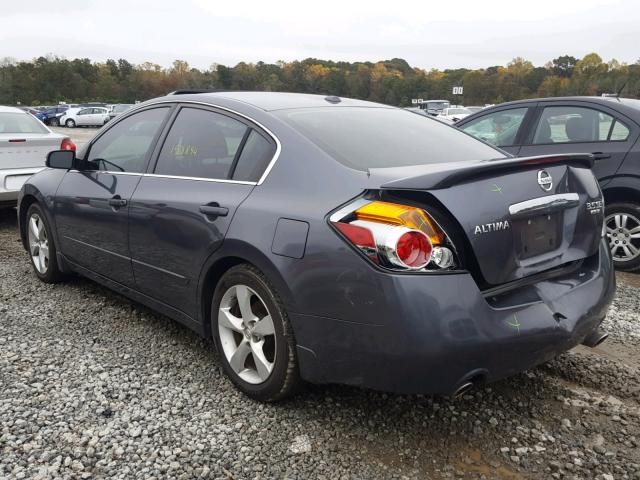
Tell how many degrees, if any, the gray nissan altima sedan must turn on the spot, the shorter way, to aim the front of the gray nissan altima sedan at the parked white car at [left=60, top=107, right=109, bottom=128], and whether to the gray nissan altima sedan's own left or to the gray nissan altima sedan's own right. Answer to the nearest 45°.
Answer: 0° — it already faces it

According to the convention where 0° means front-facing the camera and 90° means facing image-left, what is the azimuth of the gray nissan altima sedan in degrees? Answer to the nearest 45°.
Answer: approximately 135°

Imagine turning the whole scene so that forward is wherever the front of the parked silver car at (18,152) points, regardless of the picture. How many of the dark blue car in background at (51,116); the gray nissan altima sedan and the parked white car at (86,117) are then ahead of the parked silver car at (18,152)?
2

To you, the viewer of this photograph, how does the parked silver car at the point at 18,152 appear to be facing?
facing away from the viewer

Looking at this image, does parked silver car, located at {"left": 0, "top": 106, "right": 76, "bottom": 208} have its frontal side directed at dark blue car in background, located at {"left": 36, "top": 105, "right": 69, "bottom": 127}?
yes

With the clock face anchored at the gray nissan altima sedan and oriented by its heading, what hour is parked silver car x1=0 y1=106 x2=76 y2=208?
The parked silver car is roughly at 12 o'clock from the gray nissan altima sedan.
